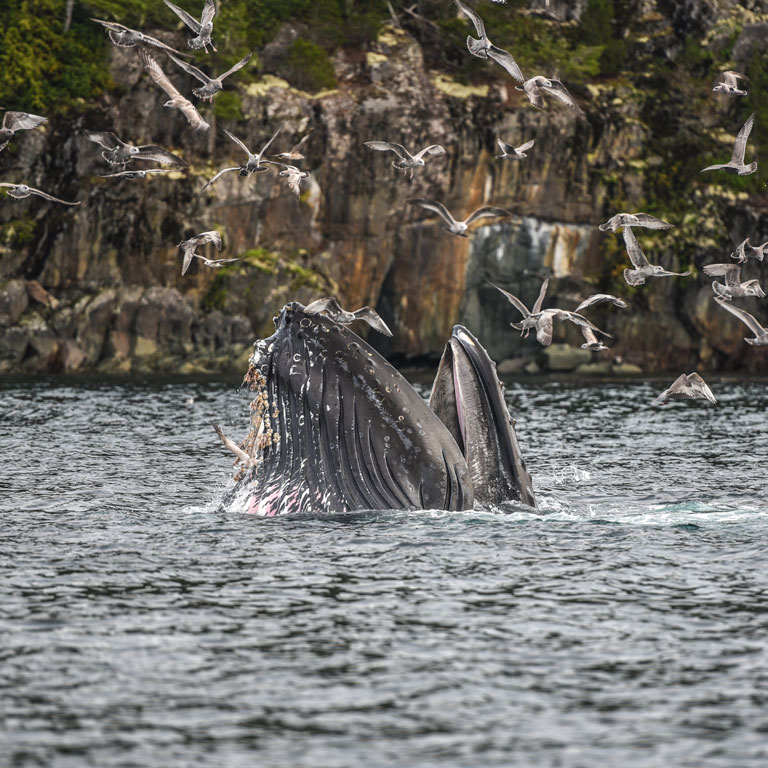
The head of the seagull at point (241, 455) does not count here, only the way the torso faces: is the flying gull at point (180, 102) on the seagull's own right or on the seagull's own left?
on the seagull's own left

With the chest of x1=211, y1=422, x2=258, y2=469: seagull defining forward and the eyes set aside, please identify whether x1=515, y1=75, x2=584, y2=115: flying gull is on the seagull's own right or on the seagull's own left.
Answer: on the seagull's own left

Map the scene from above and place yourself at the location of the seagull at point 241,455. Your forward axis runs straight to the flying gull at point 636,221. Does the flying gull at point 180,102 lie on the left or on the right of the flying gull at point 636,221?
left

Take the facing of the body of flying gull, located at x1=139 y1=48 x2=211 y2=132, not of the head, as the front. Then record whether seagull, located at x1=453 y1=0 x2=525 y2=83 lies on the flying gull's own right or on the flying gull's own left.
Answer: on the flying gull's own left

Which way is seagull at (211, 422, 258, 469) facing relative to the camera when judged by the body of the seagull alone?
to the viewer's right

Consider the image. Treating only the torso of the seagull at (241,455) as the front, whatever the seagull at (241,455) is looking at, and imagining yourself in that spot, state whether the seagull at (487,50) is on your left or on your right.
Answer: on your left

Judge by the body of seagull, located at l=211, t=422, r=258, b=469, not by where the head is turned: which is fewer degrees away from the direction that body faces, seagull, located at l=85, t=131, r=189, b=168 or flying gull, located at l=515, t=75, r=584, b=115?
the flying gull

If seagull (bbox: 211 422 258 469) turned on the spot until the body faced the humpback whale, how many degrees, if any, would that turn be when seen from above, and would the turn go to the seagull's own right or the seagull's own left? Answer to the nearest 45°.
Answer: approximately 45° to the seagull's own right
